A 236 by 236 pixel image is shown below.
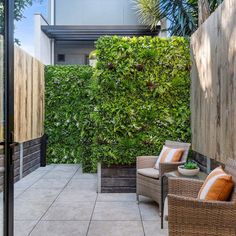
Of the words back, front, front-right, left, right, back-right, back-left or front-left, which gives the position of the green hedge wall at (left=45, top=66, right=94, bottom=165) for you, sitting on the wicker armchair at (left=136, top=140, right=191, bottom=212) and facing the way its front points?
right

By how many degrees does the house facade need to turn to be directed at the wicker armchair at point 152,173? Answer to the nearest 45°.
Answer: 0° — it already faces it

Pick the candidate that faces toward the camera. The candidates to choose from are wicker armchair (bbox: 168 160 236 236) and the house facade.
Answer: the house facade

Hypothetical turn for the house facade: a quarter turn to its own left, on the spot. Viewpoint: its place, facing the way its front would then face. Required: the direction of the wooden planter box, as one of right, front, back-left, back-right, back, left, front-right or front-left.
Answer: right

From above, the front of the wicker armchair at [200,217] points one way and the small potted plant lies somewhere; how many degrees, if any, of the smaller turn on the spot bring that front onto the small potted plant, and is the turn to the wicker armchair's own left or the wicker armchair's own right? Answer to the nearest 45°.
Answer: approximately 90° to the wicker armchair's own right

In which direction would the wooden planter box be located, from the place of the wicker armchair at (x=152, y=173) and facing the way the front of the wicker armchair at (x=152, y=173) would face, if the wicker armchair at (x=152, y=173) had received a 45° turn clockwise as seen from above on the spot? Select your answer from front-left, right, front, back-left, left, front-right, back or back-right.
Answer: front-right

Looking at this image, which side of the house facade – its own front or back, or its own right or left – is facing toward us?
front

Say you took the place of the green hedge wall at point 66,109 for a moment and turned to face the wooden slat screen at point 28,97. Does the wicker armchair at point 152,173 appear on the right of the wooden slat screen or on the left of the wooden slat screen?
left

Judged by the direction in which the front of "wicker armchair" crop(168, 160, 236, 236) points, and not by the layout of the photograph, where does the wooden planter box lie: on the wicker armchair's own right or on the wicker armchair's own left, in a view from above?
on the wicker armchair's own right

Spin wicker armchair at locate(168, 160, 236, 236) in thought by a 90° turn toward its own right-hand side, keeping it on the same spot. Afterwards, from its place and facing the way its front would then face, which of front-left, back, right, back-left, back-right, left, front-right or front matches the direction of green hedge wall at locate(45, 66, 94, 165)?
front-left

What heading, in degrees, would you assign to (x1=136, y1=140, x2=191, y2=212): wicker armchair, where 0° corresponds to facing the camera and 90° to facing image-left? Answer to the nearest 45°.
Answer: approximately 45°

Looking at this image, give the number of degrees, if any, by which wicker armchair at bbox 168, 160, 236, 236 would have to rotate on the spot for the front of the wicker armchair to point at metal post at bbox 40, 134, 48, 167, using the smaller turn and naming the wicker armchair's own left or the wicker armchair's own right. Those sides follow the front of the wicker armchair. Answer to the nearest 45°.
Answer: approximately 45° to the wicker armchair's own right

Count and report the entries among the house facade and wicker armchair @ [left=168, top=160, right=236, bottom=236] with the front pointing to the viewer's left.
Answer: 1

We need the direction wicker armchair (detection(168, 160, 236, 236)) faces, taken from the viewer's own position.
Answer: facing to the left of the viewer

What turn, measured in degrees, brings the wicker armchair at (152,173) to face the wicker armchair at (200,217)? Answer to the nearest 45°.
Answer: approximately 45° to its left
